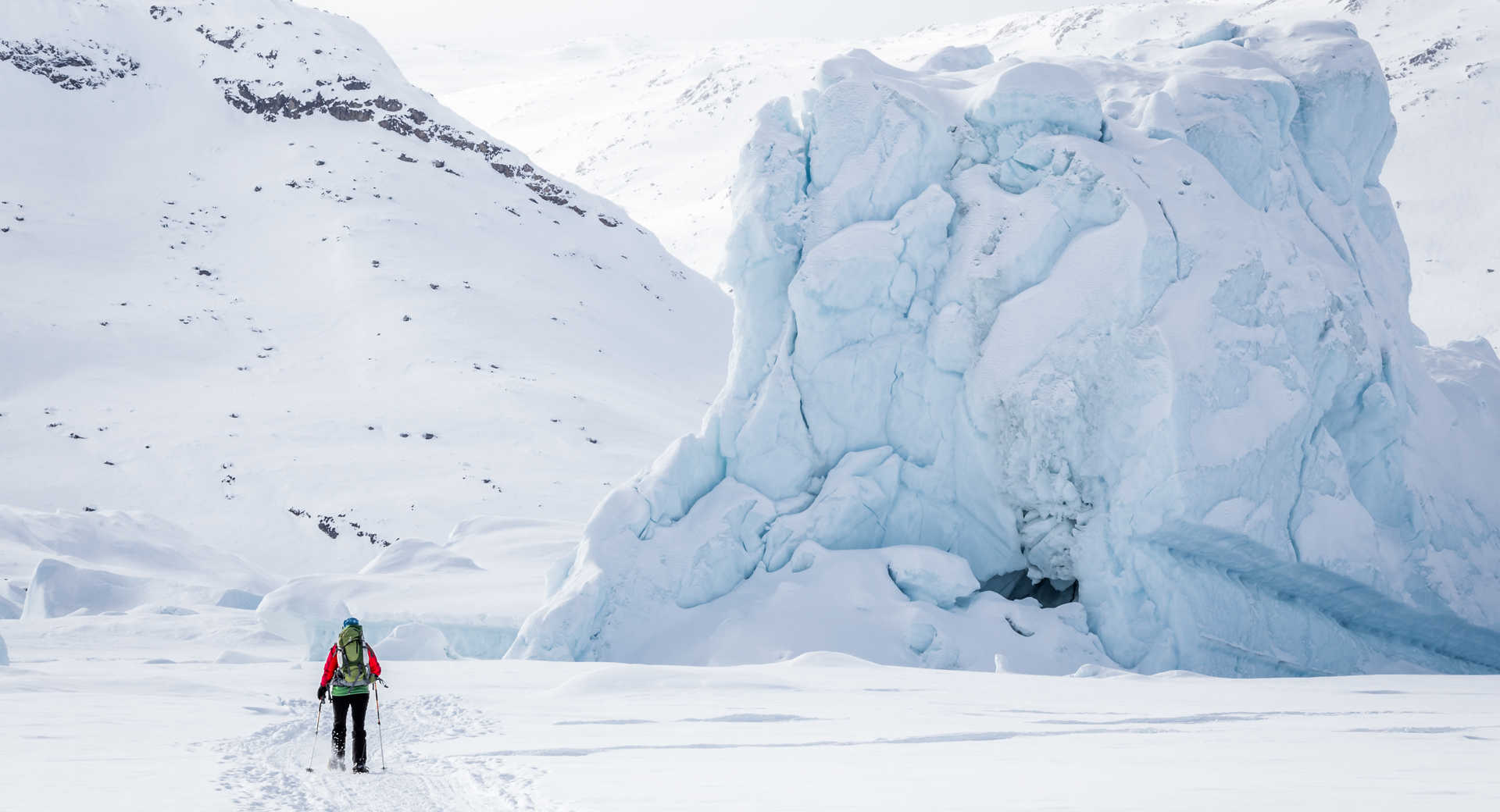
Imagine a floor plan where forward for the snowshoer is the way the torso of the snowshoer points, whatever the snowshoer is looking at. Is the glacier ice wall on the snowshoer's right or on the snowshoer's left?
on the snowshoer's right

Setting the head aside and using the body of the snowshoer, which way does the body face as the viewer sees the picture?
away from the camera
